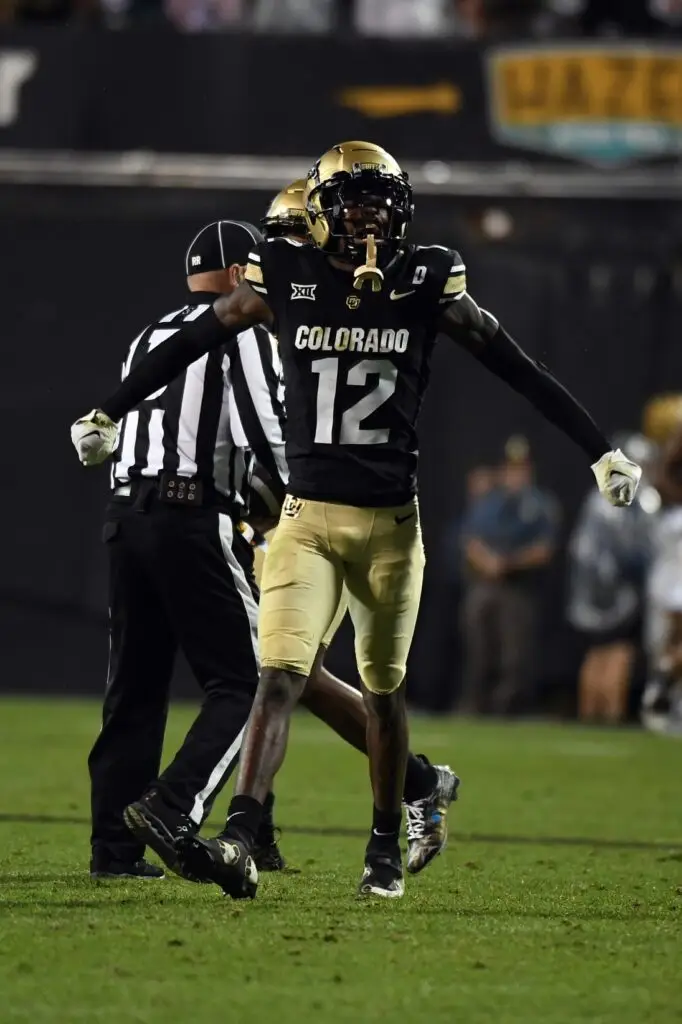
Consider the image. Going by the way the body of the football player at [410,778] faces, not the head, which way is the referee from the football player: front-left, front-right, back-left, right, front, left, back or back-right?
front

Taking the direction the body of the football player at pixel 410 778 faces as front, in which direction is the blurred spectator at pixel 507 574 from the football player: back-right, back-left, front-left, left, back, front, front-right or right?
right

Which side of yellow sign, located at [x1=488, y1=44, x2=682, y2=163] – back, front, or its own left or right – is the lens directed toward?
front

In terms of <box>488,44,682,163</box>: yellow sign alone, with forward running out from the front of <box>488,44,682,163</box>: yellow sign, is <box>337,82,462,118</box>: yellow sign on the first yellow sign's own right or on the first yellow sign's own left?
on the first yellow sign's own right

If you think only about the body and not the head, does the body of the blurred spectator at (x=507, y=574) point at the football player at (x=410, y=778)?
yes

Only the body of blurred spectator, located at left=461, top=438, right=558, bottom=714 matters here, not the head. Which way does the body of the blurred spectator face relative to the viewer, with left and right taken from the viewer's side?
facing the viewer

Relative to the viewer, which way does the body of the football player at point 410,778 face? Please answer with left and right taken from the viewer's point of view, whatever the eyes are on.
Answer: facing to the left of the viewer

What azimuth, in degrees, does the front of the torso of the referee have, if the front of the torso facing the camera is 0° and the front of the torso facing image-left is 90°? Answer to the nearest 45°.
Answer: approximately 225°

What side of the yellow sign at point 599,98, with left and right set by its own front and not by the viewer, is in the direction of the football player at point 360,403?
front

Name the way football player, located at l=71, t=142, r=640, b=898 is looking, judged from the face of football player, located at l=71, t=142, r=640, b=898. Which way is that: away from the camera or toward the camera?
toward the camera
